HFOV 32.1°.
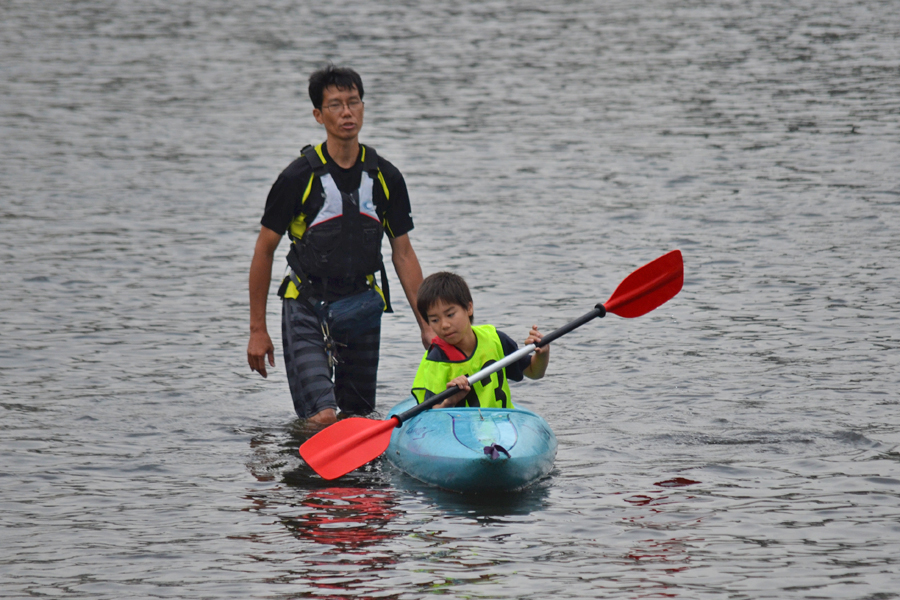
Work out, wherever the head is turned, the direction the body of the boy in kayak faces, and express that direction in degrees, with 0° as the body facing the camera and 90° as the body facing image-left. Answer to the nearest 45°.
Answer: approximately 0°

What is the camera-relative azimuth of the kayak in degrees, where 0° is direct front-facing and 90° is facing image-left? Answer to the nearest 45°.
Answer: approximately 0°

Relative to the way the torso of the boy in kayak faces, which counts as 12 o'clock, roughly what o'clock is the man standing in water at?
The man standing in water is roughly at 4 o'clock from the boy in kayak.

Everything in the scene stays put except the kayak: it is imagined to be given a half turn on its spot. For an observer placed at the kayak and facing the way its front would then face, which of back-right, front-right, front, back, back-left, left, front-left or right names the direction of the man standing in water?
front-left
